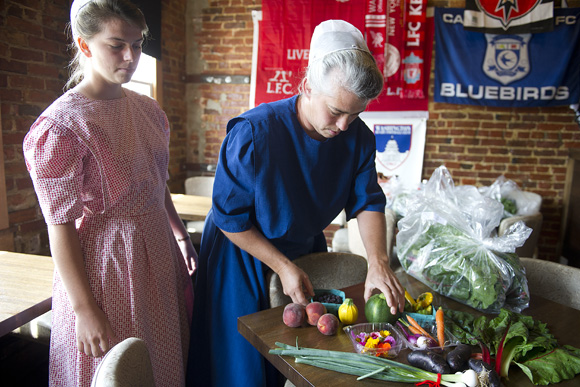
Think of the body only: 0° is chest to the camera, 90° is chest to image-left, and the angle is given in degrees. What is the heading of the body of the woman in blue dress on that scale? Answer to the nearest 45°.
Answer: approximately 315°

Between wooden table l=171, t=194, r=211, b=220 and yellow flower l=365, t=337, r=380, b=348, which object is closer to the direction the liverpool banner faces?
the yellow flower

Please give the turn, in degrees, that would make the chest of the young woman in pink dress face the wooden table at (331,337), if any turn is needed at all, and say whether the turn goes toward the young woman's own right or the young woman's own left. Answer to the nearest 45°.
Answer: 0° — they already face it

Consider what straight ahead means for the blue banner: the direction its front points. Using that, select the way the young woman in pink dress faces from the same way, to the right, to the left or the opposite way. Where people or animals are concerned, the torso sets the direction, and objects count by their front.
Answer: to the left

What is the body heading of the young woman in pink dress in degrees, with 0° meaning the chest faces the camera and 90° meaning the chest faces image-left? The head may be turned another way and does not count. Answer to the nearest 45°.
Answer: approximately 315°

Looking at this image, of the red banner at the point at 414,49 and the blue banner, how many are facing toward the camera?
2

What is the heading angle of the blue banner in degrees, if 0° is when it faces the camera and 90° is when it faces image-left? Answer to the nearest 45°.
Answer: approximately 0°

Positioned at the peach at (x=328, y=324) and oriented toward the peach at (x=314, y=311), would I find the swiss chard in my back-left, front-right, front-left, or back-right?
back-right
